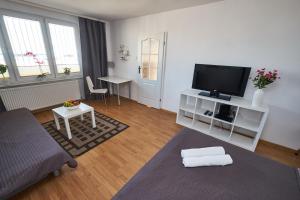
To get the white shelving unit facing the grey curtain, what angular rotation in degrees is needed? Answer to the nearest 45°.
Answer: approximately 45° to its right

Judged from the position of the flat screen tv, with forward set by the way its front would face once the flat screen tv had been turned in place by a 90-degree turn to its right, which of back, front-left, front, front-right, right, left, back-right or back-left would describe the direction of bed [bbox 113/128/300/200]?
back-left

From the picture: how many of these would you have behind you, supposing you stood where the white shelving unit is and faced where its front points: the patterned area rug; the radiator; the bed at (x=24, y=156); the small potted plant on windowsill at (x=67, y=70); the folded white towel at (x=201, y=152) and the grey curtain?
0

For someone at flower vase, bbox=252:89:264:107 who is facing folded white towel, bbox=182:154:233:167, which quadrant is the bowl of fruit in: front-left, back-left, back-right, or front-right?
front-right

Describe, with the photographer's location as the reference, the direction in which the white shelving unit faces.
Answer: facing the viewer and to the left of the viewer

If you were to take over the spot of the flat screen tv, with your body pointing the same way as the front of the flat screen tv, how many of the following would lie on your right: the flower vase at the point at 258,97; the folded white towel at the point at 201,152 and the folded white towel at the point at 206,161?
0

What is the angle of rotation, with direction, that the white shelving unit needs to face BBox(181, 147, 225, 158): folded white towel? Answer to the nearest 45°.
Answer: approximately 45° to its left

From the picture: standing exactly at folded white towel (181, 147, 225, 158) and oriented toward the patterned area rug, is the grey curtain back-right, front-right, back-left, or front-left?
front-right

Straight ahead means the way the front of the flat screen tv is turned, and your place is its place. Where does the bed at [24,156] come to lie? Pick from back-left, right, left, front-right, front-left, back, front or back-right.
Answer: front

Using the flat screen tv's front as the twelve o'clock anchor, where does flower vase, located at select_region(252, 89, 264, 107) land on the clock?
The flower vase is roughly at 8 o'clock from the flat screen tv.

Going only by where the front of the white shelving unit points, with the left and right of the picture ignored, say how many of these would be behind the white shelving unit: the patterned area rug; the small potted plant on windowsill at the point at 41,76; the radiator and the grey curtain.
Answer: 0

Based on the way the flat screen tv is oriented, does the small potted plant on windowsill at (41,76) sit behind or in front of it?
in front
